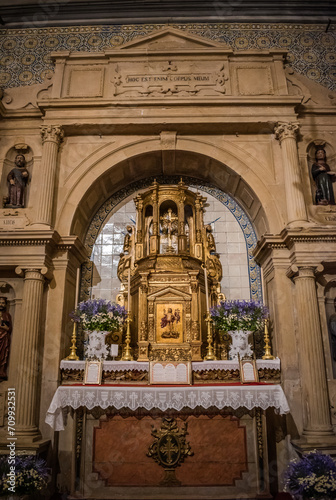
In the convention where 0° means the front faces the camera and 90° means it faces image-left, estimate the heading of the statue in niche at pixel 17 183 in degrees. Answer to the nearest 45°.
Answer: approximately 0°

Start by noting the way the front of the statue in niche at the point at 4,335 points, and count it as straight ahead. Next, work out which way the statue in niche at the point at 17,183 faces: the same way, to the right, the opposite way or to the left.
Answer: the same way

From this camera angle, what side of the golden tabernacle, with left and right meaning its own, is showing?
front

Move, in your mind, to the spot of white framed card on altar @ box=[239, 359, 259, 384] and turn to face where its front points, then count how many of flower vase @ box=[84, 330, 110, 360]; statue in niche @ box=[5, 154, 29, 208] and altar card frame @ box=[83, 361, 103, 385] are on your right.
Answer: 3

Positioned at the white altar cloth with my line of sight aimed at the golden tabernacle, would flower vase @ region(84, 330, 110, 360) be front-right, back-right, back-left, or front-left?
front-left

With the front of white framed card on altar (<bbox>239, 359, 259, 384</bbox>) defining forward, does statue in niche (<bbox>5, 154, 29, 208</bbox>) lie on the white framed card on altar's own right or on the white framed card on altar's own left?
on the white framed card on altar's own right

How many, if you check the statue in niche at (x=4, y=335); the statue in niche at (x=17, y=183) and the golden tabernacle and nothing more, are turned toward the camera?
3

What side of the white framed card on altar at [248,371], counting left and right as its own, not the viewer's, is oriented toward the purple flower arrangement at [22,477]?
right

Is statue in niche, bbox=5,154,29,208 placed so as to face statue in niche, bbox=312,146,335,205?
no

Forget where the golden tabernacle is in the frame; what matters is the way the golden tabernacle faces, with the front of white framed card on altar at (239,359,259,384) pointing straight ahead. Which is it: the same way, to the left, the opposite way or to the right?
the same way

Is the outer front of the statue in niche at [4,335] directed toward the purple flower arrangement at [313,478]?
no

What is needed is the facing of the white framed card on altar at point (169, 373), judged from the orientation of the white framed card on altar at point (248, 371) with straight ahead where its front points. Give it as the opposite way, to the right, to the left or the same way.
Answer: the same way

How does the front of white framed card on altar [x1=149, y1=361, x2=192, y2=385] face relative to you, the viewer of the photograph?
facing the viewer

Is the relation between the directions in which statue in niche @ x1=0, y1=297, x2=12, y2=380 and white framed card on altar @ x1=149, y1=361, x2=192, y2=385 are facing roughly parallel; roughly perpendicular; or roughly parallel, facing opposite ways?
roughly parallel

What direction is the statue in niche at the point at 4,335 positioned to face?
toward the camera
